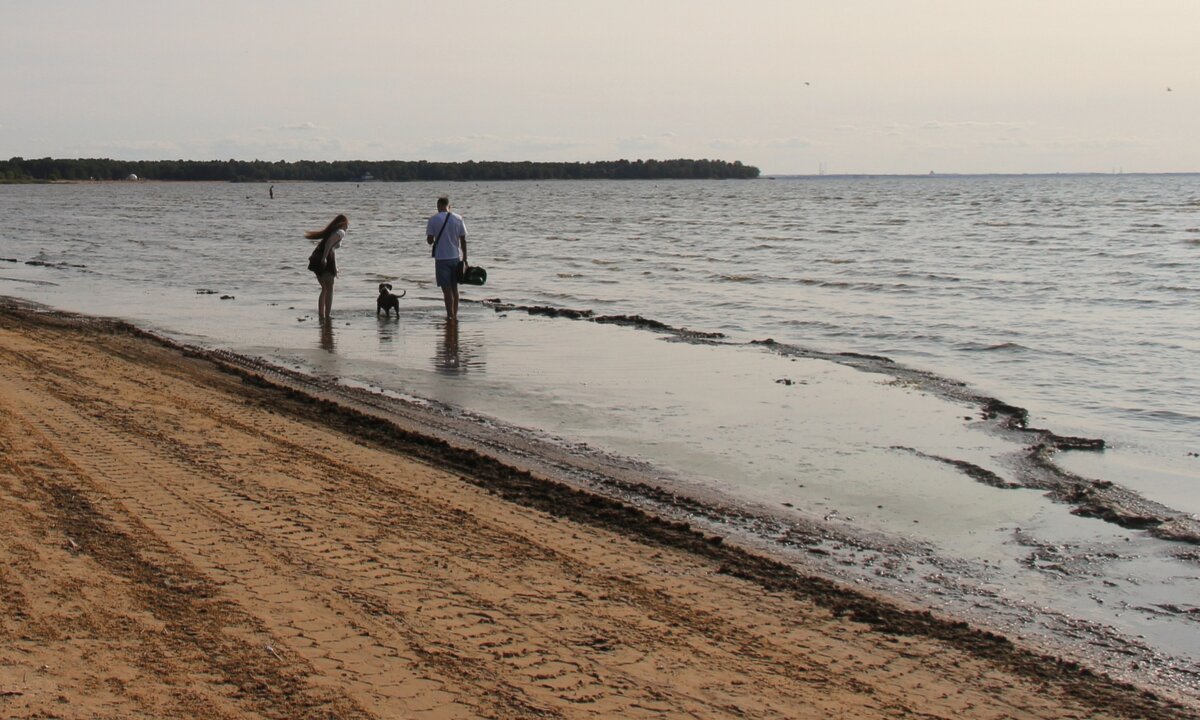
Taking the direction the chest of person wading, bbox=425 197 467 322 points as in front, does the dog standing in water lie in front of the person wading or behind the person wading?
in front

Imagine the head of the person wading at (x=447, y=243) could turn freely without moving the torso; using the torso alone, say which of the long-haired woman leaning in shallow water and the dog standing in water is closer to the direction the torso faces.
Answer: the dog standing in water
